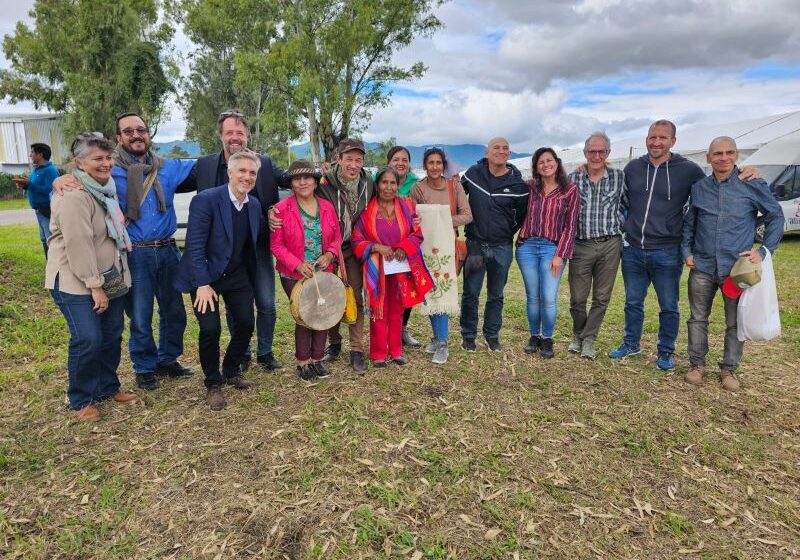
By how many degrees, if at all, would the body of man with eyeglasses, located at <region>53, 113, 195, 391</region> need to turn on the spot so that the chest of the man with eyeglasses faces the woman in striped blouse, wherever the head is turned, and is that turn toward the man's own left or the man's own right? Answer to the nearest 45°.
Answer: approximately 90° to the man's own left

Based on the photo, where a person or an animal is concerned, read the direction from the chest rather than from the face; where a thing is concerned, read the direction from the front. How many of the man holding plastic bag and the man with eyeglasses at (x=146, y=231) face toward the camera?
2

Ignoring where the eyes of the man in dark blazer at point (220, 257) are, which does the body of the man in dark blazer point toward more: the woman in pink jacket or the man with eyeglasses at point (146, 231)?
the woman in pink jacket

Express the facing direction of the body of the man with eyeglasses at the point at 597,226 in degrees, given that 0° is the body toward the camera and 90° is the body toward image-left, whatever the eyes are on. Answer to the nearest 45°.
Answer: approximately 0°

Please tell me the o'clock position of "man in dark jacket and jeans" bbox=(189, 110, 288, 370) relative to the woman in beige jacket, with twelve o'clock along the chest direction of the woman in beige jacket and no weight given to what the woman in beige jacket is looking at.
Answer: The man in dark jacket and jeans is roughly at 10 o'clock from the woman in beige jacket.

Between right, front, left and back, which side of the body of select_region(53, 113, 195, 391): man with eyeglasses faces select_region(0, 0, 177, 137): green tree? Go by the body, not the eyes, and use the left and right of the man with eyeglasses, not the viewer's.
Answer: back

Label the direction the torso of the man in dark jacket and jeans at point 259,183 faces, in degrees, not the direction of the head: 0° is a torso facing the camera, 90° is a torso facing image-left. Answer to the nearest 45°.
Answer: approximately 0°
